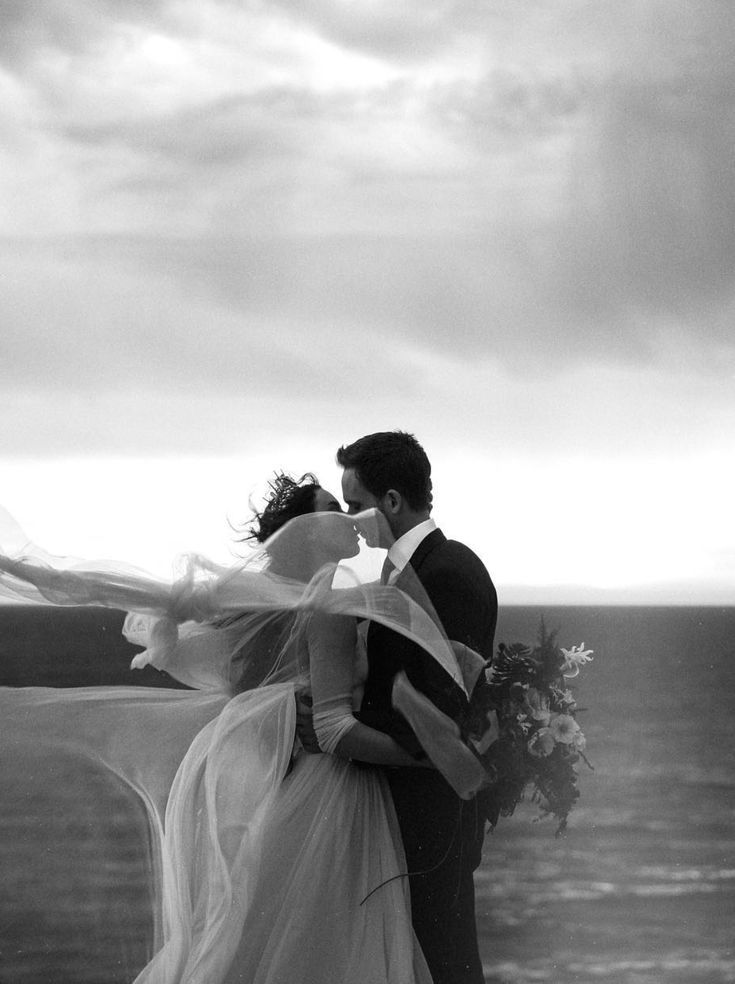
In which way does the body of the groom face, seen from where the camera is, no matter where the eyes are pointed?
to the viewer's left

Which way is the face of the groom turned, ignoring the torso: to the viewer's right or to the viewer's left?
to the viewer's left

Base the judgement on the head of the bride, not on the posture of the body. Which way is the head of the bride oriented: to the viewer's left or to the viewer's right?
to the viewer's right
